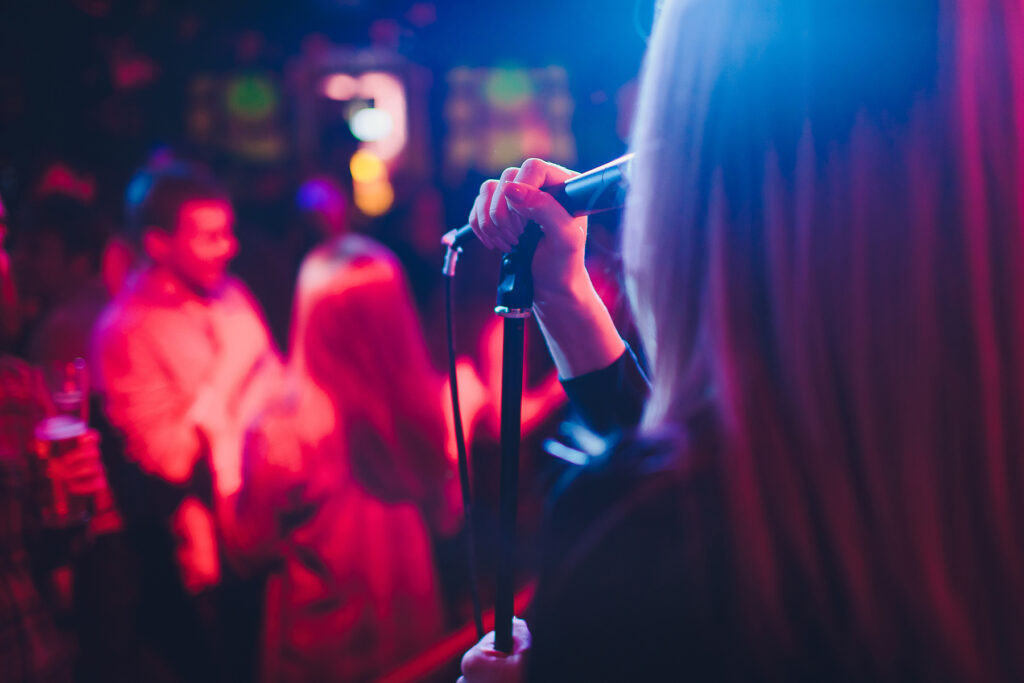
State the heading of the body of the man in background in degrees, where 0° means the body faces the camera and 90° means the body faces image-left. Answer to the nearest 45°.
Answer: approximately 315°

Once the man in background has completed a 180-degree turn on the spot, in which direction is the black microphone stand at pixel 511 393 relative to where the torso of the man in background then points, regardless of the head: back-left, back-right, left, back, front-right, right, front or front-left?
back-left
